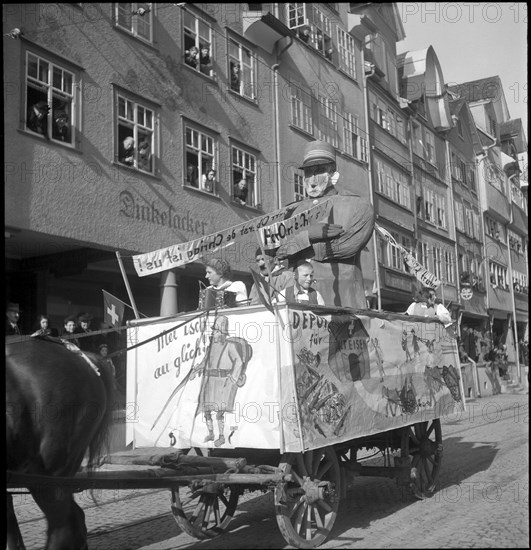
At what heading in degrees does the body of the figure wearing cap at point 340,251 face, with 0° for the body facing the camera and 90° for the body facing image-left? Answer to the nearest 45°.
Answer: approximately 45°

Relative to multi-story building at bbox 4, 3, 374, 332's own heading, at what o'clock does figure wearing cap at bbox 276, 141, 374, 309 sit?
The figure wearing cap is roughly at 1 o'clock from the multi-story building.

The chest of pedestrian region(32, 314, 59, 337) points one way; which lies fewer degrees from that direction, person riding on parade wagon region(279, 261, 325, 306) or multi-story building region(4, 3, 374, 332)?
the person riding on parade wagon

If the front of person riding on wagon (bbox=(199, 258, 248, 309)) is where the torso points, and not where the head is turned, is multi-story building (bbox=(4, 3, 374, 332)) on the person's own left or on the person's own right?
on the person's own right

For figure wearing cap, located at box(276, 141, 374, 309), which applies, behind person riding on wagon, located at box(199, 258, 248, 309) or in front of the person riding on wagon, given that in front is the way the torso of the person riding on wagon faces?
behind

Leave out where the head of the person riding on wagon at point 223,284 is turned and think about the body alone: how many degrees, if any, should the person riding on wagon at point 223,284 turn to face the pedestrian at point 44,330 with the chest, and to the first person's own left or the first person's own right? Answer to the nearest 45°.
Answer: approximately 45° to the first person's own right

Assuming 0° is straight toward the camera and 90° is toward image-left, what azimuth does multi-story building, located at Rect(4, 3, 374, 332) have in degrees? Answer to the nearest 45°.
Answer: approximately 315°
